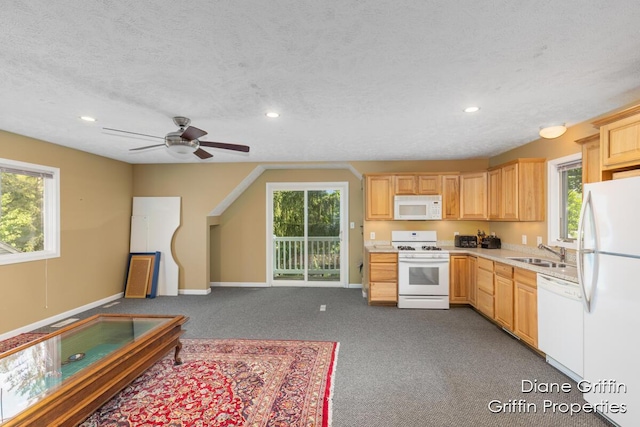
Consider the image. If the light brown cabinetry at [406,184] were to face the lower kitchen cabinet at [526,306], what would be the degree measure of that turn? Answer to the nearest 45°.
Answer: approximately 45° to its left

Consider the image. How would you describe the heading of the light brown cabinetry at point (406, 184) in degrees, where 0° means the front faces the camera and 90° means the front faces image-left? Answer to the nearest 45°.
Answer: approximately 0°

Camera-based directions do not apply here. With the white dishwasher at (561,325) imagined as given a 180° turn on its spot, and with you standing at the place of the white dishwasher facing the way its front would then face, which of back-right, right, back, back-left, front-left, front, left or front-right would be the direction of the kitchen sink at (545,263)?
front-left

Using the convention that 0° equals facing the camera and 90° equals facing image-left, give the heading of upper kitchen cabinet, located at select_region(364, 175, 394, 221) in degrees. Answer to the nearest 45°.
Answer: approximately 0°

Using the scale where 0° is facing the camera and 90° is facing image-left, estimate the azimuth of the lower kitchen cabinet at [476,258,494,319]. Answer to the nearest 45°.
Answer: approximately 45°

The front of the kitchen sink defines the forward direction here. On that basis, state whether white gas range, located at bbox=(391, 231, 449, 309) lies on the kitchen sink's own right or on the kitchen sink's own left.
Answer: on the kitchen sink's own right

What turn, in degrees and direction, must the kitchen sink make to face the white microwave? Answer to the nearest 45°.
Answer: approximately 90° to its right
